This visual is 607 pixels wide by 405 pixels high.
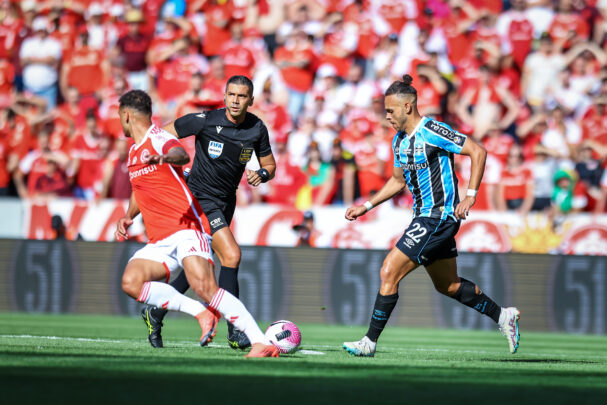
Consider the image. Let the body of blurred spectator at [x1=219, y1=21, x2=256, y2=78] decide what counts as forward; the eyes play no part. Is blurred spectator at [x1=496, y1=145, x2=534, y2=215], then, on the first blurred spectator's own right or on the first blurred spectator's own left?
on the first blurred spectator's own left

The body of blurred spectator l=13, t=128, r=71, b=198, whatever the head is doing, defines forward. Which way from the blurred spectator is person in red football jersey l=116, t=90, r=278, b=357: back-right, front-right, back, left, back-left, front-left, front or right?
front

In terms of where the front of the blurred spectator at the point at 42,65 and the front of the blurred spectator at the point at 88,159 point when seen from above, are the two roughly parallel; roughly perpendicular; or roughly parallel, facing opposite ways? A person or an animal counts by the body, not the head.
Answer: roughly parallel

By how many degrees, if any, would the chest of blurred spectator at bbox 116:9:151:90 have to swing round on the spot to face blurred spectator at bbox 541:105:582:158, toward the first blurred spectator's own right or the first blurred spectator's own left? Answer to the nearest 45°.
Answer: approximately 45° to the first blurred spectator's own left

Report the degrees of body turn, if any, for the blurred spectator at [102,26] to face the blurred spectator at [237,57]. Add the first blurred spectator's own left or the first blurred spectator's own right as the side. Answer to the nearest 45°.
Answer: approximately 45° to the first blurred spectator's own left

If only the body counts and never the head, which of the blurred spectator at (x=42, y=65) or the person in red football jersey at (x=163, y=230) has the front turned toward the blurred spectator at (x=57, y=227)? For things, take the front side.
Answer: the blurred spectator at (x=42, y=65)

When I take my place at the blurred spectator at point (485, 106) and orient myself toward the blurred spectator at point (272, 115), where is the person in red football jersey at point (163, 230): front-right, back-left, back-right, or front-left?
front-left

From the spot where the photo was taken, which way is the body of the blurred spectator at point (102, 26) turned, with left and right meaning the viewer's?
facing the viewer

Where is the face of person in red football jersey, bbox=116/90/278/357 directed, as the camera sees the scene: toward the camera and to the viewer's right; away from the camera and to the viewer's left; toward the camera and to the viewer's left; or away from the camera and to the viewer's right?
away from the camera and to the viewer's left

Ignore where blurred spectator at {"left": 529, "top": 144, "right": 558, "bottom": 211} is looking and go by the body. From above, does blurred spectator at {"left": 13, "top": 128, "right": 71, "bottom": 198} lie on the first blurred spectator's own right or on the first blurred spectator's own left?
on the first blurred spectator's own right

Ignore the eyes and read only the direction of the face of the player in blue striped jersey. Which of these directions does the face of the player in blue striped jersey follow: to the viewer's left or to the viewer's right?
to the viewer's left

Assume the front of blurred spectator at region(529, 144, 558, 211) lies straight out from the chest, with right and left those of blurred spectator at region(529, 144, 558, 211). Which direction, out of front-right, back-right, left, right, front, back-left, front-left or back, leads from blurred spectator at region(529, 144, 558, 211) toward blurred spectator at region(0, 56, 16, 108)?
right

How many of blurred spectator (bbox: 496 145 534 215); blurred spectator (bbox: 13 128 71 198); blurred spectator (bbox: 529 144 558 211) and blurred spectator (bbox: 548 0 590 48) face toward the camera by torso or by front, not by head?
4

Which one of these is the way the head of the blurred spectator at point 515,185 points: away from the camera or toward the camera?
toward the camera

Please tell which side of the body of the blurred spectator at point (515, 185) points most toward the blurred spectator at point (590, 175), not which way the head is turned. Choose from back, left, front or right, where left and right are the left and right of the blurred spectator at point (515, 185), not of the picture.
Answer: left

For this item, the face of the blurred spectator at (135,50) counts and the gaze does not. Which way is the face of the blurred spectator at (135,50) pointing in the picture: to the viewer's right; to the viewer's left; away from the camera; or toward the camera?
toward the camera

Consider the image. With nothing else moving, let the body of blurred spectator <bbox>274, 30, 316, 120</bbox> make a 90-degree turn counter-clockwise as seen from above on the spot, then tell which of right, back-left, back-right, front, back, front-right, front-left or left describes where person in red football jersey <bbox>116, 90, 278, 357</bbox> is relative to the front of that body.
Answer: right
